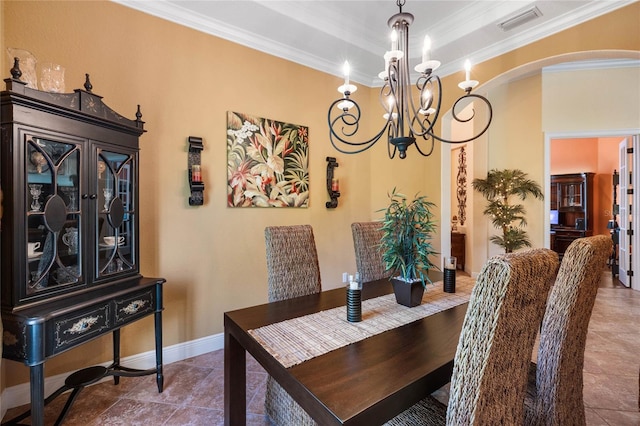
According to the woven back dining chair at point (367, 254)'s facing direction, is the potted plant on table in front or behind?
in front

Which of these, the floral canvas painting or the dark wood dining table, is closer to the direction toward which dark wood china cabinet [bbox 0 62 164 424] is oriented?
the dark wood dining table

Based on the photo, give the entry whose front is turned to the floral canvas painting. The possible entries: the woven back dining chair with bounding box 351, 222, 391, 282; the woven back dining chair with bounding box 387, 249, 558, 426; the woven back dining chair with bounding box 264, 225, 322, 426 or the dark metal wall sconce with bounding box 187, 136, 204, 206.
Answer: the woven back dining chair with bounding box 387, 249, 558, 426

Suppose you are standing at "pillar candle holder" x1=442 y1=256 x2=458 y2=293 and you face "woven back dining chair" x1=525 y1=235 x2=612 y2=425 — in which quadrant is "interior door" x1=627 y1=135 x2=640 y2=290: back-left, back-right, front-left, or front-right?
back-left

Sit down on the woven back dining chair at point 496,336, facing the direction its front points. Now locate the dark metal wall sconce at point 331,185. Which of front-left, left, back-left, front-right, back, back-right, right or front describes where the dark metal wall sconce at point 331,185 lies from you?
front

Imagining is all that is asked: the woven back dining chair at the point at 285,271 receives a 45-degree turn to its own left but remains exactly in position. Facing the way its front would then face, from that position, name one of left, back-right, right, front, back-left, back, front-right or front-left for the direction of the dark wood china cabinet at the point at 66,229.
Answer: back

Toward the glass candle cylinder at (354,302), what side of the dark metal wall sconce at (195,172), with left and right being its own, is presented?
front

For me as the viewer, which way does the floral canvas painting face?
facing the viewer and to the right of the viewer

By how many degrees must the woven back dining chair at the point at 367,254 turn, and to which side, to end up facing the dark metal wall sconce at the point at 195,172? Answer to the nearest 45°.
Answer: approximately 135° to its right

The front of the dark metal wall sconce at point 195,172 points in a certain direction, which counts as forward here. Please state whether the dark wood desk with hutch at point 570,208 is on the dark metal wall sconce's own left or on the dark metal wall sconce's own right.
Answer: on the dark metal wall sconce's own left

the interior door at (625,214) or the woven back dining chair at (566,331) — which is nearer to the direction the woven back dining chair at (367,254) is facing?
the woven back dining chair

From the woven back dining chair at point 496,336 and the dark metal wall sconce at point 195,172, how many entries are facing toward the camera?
1

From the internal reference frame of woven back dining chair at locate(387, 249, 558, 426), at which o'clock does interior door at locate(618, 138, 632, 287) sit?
The interior door is roughly at 2 o'clock from the woven back dining chair.

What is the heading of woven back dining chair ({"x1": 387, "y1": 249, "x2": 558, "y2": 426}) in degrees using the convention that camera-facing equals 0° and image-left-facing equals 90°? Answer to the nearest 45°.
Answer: approximately 135°

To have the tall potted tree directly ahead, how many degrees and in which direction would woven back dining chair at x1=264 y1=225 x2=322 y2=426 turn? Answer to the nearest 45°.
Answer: approximately 90° to its left

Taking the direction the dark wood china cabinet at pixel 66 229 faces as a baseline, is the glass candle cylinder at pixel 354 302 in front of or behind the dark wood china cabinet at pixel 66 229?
in front

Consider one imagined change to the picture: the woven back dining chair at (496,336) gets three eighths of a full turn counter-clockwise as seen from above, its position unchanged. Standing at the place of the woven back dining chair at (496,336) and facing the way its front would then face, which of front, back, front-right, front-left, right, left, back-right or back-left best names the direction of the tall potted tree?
back

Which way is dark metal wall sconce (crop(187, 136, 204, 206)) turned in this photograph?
toward the camera

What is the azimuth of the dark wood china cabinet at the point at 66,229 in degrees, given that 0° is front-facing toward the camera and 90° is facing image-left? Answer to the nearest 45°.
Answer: approximately 315°

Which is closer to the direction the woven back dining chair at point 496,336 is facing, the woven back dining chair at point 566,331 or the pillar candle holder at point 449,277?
the pillar candle holder
